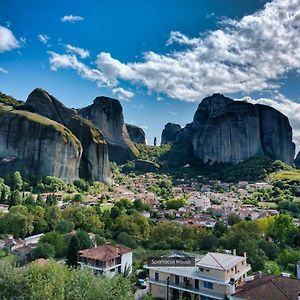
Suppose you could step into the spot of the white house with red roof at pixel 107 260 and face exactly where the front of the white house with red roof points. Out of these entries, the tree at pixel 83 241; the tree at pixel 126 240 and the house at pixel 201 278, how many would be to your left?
1

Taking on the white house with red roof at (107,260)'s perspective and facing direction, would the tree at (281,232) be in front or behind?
behind

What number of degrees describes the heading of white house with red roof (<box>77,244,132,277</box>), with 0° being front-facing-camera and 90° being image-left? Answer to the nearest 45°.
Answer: approximately 45°

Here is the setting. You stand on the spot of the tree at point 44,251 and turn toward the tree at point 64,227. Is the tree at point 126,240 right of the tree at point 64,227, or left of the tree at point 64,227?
right

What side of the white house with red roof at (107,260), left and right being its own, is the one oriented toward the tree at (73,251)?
right

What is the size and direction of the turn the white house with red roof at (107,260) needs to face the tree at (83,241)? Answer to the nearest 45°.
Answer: approximately 90° to its right

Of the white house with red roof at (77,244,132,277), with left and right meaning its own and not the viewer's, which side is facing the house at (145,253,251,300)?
left

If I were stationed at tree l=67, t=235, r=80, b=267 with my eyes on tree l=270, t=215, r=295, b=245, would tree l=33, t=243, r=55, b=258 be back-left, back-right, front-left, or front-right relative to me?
back-left

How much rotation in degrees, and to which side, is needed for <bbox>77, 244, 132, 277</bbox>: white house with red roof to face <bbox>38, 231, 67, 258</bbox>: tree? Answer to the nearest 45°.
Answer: approximately 90° to its right
